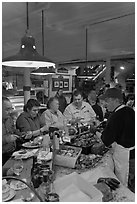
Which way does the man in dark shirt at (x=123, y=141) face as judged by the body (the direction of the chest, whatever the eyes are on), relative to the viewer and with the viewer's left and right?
facing to the left of the viewer

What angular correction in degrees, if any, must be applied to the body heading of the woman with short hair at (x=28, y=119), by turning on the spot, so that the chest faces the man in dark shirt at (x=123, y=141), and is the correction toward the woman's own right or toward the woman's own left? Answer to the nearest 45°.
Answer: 0° — they already face them

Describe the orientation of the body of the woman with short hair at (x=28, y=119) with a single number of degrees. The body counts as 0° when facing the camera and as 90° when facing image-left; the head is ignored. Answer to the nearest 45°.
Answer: approximately 315°

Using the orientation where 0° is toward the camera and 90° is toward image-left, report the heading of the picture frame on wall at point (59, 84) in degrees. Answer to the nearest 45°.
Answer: approximately 0°

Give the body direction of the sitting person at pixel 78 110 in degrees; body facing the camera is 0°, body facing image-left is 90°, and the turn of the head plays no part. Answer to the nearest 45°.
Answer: approximately 0°

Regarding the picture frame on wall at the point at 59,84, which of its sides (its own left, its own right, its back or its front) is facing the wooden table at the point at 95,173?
front

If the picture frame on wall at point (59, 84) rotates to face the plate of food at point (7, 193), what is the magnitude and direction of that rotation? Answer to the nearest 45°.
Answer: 0° — it already faces it

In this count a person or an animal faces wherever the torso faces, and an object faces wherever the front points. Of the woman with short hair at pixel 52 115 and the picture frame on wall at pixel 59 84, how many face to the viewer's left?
0

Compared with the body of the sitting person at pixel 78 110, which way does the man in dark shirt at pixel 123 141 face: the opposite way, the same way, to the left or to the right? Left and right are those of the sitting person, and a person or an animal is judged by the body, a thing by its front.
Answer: to the right
